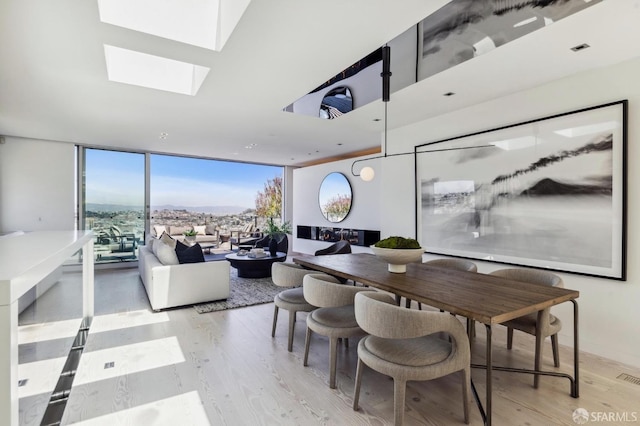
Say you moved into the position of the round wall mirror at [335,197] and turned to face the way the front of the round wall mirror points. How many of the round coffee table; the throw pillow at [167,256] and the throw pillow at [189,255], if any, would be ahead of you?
3

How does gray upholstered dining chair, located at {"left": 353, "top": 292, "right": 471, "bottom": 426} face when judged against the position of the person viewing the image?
facing away from the viewer and to the right of the viewer

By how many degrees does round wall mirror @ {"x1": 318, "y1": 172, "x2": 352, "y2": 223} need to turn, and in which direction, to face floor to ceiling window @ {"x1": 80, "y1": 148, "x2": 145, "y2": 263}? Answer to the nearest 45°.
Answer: approximately 45° to its right

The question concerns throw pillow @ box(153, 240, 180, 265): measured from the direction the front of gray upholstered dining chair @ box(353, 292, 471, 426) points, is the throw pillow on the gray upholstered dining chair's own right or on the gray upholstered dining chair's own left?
on the gray upholstered dining chair's own left

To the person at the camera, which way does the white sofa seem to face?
facing to the right of the viewer

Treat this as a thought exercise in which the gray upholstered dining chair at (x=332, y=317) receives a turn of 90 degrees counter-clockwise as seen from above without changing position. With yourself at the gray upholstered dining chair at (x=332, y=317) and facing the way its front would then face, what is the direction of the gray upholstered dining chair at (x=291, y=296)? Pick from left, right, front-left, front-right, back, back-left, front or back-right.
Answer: front

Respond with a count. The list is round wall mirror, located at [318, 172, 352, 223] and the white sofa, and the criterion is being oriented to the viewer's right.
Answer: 1

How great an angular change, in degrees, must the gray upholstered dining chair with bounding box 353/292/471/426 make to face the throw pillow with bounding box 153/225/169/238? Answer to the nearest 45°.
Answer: approximately 90° to its left

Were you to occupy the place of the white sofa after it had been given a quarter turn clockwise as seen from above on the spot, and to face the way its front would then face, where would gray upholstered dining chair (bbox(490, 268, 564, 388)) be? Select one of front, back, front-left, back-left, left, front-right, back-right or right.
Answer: front-left

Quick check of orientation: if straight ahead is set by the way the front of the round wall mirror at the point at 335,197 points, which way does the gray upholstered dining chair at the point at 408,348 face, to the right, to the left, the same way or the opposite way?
the opposite way

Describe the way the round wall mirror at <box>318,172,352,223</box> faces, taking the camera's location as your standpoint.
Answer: facing the viewer and to the left of the viewer

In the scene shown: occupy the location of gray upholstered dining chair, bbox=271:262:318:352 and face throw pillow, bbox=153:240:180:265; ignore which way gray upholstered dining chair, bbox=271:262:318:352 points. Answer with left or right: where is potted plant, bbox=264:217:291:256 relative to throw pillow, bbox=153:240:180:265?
right

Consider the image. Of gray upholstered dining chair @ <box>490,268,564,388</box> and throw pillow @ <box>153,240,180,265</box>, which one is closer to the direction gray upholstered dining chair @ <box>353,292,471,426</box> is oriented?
the gray upholstered dining chair

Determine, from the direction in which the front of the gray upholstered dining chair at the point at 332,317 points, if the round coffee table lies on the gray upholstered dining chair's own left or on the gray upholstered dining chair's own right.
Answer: on the gray upholstered dining chair's own left
